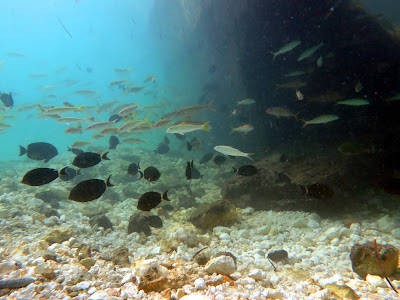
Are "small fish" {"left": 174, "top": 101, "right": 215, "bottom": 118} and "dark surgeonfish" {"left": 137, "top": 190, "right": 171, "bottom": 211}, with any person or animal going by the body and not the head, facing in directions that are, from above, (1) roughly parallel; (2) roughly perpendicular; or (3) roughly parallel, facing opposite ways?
roughly parallel

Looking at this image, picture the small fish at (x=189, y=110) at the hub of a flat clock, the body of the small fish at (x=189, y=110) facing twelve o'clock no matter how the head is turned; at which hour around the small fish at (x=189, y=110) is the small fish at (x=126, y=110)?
the small fish at (x=126, y=110) is roughly at 1 o'clock from the small fish at (x=189, y=110).

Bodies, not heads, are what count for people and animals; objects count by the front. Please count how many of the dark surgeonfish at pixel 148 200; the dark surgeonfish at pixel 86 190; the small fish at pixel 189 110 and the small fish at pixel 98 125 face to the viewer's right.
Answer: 0

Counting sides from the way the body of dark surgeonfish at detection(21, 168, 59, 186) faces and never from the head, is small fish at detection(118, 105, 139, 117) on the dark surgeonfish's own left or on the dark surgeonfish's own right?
on the dark surgeonfish's own right

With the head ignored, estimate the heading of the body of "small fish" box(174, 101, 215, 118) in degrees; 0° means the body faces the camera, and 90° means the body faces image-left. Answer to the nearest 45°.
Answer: approximately 90°

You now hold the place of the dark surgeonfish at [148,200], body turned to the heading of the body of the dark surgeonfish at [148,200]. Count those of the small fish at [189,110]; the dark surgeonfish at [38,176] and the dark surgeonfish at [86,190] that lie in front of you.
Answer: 2

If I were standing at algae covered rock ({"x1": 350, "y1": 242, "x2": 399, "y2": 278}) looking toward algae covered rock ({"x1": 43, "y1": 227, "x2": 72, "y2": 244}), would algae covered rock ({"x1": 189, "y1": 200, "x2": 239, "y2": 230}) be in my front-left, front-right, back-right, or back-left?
front-right

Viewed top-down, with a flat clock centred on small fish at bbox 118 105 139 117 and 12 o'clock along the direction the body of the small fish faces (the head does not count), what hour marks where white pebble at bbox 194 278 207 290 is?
The white pebble is roughly at 9 o'clock from the small fish.

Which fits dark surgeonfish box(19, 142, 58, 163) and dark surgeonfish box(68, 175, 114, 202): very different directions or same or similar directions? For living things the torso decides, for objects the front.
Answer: very different directions

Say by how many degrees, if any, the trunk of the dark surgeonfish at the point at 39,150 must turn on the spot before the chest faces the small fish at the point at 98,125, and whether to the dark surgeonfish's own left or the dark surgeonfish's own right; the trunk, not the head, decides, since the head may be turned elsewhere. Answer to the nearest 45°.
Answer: approximately 45° to the dark surgeonfish's own left

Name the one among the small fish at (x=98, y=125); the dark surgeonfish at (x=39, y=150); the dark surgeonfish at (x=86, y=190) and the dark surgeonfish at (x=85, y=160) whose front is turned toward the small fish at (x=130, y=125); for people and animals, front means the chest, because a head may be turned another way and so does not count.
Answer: the dark surgeonfish at (x=39, y=150)

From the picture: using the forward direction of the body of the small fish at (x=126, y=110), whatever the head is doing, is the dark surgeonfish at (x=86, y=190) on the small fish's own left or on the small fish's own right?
on the small fish's own left

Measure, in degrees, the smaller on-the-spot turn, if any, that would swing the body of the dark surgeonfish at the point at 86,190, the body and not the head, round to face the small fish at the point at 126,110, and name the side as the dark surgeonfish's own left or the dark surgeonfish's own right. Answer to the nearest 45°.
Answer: approximately 135° to the dark surgeonfish's own right
